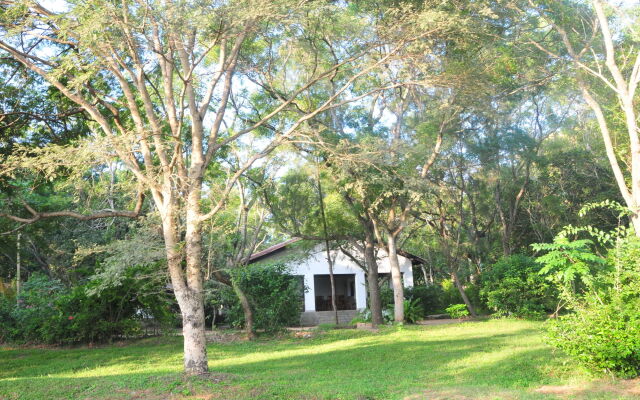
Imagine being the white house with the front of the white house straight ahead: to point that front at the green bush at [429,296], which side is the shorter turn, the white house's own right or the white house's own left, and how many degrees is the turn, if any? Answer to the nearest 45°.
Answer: approximately 90° to the white house's own left

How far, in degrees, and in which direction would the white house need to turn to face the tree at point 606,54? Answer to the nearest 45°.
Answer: approximately 45° to its left

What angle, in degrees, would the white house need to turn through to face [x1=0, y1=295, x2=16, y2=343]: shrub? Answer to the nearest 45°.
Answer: approximately 45° to its right

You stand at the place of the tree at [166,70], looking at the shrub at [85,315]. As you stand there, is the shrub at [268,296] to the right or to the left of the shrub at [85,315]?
right

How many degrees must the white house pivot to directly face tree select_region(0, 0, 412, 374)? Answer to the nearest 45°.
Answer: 0° — it already faces it

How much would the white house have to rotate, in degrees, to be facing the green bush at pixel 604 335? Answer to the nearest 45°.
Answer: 0° — it already faces it

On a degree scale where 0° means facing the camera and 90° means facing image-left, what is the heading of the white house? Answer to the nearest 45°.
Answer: approximately 0°

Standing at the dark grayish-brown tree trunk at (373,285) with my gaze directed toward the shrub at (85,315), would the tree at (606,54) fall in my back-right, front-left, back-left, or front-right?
back-left

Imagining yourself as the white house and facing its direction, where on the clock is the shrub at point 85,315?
The shrub is roughly at 1 o'clock from the white house.
